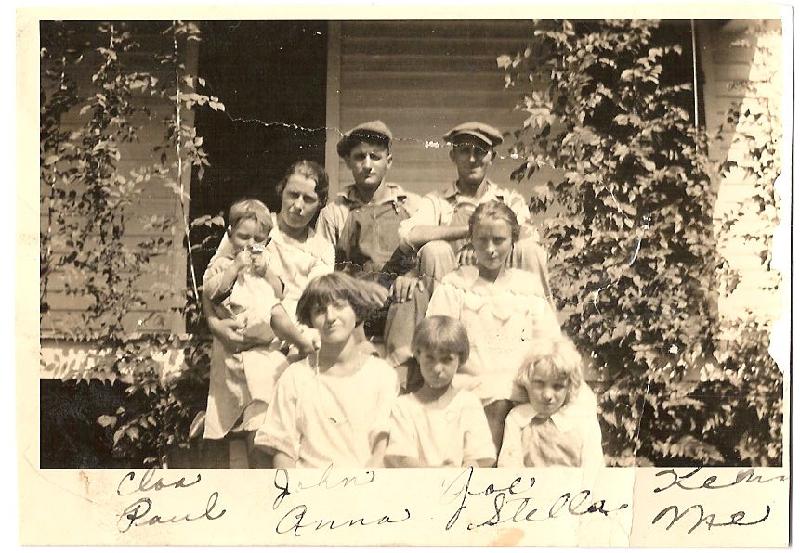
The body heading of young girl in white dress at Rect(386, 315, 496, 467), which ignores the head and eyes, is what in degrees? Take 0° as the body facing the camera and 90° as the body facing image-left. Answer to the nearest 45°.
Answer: approximately 0°
